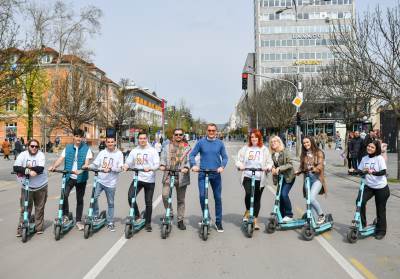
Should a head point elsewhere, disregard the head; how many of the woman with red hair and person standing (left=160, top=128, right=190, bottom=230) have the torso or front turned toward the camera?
2

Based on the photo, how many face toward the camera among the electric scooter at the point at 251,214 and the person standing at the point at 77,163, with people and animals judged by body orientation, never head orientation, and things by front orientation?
2

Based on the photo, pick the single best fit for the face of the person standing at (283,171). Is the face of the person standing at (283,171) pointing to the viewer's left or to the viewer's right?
to the viewer's left

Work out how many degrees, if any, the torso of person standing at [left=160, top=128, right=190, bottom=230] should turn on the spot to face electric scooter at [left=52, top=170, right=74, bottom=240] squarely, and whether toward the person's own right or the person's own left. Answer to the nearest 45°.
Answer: approximately 90° to the person's own right

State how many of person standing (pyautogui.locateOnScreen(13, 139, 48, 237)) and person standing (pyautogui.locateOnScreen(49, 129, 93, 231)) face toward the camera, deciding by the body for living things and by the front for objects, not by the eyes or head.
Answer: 2

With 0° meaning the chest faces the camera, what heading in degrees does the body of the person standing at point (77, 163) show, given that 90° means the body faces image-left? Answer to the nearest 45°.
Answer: approximately 0°

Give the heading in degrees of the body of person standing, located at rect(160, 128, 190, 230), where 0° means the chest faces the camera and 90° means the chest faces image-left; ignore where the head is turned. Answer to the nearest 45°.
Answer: approximately 0°

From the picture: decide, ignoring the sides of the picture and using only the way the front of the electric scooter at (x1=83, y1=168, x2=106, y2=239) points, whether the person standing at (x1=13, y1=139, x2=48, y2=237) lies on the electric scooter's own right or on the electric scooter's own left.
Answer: on the electric scooter's own right

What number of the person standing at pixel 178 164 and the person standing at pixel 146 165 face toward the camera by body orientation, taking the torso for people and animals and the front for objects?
2

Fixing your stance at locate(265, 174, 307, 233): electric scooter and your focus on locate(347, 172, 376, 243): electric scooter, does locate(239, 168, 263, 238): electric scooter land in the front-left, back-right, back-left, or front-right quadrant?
back-right

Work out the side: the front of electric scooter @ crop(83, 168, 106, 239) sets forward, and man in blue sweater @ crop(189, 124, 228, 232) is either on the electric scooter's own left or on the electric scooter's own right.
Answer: on the electric scooter's own left
